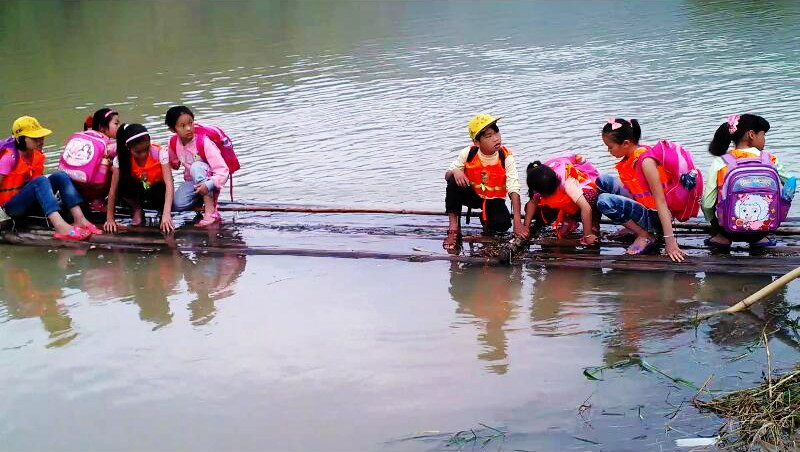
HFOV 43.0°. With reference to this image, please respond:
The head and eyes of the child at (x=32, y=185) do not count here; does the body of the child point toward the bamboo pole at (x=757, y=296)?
yes

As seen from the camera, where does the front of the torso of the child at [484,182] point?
toward the camera

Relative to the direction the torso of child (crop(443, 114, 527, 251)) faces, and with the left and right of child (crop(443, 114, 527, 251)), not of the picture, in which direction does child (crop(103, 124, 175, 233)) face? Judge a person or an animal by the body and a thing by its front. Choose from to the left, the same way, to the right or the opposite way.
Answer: the same way

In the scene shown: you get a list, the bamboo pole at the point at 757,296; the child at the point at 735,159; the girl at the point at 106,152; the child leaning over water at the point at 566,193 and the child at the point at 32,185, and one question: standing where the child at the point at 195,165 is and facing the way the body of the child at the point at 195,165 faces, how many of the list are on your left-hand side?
3

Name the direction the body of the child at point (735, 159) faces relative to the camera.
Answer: away from the camera

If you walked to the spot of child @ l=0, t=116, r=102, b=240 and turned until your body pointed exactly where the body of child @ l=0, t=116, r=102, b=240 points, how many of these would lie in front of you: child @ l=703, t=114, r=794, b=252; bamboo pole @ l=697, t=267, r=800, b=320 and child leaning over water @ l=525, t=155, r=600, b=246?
3

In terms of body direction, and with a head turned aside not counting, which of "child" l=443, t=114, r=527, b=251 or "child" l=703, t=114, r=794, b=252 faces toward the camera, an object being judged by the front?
"child" l=443, t=114, r=527, b=251

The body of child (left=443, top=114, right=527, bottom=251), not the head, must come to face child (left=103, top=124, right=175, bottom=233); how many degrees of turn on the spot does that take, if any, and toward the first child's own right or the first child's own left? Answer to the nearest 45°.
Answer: approximately 90° to the first child's own right

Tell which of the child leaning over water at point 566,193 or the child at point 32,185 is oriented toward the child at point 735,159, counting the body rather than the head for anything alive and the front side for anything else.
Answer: the child at point 32,185

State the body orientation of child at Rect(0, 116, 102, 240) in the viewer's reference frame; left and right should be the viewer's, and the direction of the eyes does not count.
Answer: facing the viewer and to the right of the viewer

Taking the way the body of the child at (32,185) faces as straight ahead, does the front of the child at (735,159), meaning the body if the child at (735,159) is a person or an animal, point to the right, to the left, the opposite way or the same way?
to the left

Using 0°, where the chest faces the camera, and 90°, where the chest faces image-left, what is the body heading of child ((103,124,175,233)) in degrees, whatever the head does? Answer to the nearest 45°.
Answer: approximately 0°

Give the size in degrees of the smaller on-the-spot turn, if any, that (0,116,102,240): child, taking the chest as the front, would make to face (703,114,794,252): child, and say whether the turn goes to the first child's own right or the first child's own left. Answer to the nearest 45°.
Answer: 0° — they already face them

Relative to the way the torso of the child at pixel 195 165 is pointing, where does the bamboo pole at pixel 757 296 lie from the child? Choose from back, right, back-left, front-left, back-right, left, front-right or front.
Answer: left

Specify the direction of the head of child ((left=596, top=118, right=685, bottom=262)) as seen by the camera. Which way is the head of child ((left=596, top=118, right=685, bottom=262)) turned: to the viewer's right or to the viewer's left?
to the viewer's left

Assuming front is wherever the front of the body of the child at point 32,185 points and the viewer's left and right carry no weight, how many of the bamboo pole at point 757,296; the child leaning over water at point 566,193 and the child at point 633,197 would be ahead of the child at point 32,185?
3

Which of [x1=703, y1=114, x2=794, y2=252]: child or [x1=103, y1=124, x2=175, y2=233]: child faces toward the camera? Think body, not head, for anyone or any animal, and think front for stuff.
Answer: [x1=103, y1=124, x2=175, y2=233]: child

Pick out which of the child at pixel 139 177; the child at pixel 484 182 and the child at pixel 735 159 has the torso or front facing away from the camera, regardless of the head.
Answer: the child at pixel 735 159
